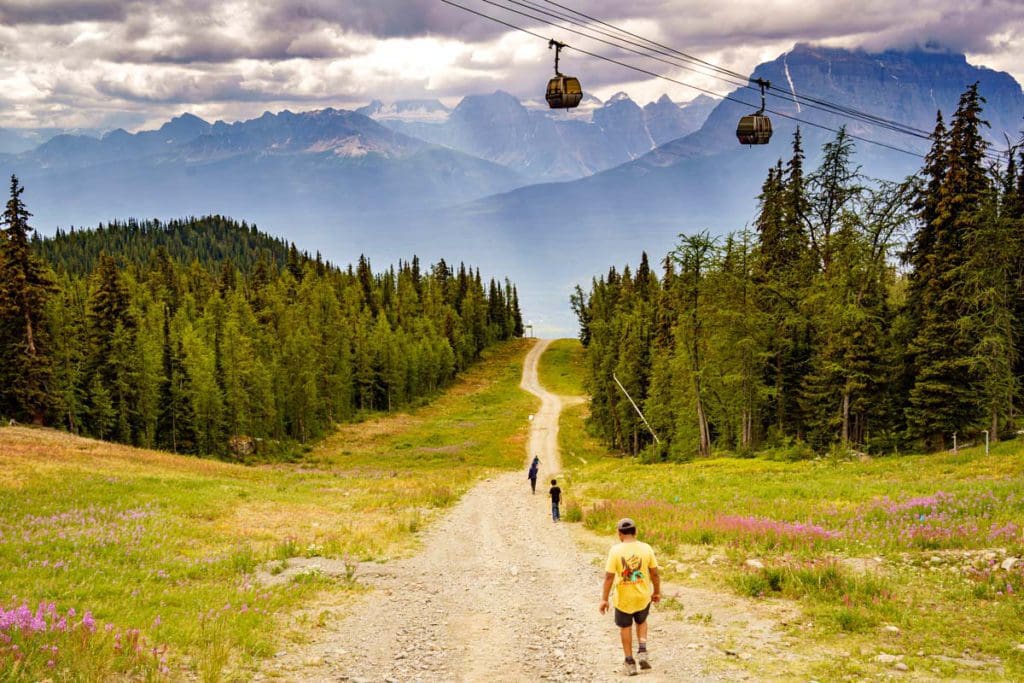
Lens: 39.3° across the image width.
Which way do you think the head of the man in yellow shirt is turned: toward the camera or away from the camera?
away from the camera

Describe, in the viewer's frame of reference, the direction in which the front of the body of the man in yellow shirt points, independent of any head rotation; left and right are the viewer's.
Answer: facing away from the viewer

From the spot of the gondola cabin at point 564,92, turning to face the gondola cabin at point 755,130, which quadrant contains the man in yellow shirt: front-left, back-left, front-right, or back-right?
back-right

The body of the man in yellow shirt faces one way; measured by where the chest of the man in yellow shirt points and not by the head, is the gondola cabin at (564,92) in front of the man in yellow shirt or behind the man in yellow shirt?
in front

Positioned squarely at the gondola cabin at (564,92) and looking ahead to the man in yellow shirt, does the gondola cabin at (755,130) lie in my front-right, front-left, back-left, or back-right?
back-left

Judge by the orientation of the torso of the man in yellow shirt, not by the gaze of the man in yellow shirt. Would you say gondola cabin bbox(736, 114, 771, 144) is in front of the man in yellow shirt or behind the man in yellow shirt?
in front

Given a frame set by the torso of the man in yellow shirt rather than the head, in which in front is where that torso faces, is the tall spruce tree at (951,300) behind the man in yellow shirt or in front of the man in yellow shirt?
in front
